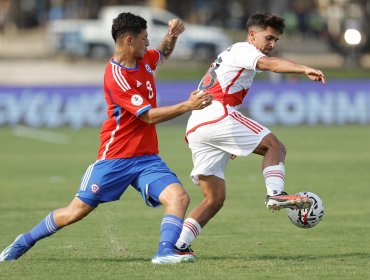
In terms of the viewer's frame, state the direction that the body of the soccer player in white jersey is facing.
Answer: to the viewer's right

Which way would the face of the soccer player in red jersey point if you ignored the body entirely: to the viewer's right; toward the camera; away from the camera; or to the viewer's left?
to the viewer's right

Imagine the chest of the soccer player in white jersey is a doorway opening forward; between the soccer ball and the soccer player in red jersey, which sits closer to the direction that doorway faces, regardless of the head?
the soccer ball

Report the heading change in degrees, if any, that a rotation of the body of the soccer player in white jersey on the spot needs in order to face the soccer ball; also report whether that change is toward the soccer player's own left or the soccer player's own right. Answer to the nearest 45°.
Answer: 0° — they already face it

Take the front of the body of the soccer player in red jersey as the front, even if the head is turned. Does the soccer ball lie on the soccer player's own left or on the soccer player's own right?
on the soccer player's own left

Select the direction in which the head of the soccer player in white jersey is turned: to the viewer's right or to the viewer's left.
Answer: to the viewer's right
